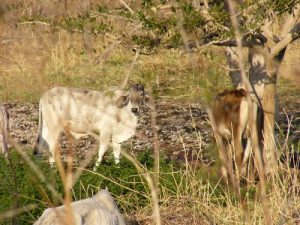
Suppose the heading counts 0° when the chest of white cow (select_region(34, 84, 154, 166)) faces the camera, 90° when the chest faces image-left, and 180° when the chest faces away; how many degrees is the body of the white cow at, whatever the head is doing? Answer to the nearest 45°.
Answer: approximately 270°

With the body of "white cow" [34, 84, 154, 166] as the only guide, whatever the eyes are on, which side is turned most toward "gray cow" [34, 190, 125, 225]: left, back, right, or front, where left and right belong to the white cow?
right
